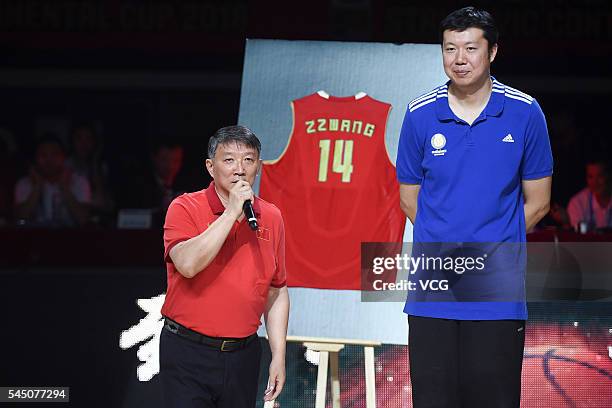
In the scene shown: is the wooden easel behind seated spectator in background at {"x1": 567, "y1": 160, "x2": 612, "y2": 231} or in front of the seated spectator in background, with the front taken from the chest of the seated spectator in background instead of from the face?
in front

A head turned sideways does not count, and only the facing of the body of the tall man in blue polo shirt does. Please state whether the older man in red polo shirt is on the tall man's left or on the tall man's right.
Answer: on the tall man's right

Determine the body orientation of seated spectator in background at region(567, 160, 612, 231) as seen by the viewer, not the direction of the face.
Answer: toward the camera

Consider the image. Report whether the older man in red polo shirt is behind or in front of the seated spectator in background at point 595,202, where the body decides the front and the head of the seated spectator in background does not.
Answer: in front

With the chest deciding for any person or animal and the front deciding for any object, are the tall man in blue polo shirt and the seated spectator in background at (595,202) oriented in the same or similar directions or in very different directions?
same or similar directions

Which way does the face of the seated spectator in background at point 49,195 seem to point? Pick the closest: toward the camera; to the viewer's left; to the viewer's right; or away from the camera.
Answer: toward the camera

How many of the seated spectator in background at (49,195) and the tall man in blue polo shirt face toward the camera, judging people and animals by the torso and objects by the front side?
2

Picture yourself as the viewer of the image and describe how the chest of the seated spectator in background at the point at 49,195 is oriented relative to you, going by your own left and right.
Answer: facing the viewer

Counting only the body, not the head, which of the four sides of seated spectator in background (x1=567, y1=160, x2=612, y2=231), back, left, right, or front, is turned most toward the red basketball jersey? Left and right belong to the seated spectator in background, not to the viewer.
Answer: front

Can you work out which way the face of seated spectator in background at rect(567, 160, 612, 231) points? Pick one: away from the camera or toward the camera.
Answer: toward the camera

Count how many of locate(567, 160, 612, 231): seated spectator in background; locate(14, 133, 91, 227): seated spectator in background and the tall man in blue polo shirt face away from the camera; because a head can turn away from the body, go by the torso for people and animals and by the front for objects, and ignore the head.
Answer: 0

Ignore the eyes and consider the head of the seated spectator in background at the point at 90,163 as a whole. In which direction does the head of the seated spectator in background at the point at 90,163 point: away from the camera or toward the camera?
toward the camera
